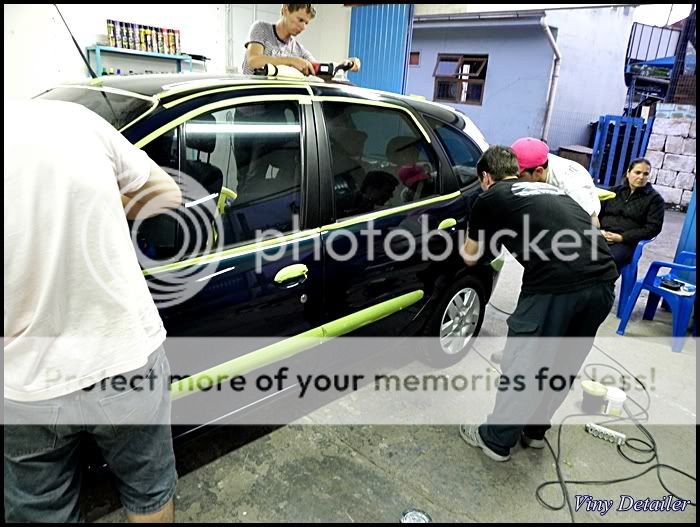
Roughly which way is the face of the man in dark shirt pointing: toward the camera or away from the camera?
away from the camera

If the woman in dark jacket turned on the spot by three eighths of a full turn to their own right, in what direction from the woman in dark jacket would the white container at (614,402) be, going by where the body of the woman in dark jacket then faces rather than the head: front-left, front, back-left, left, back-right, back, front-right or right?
back

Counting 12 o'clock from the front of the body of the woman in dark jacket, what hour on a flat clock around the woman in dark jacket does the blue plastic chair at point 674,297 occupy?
The blue plastic chair is roughly at 9 o'clock from the woman in dark jacket.

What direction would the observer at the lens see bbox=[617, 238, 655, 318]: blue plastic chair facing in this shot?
facing the viewer and to the left of the viewer

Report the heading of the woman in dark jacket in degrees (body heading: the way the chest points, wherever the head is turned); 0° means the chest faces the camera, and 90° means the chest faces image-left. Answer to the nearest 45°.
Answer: approximately 45°

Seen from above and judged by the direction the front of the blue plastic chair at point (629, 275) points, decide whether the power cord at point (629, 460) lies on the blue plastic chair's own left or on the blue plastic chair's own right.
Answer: on the blue plastic chair's own left

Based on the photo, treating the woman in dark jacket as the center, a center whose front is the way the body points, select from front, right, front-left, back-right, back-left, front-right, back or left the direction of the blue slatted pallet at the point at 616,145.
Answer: back-right
